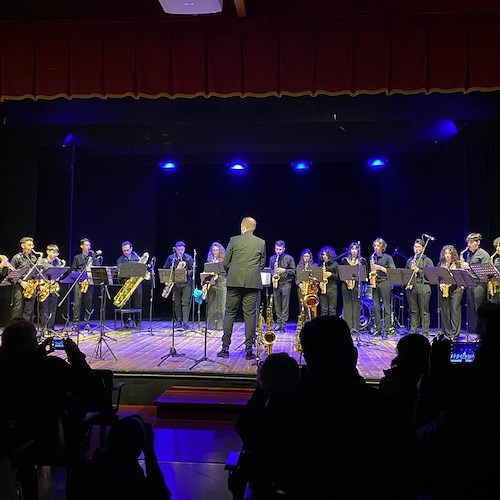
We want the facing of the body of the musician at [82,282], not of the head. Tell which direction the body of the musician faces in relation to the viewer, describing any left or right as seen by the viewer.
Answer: facing the viewer and to the right of the viewer

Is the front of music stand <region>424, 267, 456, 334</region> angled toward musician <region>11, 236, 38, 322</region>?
no

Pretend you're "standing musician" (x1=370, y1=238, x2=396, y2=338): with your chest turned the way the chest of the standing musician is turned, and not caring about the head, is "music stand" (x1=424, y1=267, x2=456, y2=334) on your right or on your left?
on your left

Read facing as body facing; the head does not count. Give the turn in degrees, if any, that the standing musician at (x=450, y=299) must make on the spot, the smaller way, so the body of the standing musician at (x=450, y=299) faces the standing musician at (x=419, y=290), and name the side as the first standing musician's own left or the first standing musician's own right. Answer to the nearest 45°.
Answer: approximately 90° to the first standing musician's own right

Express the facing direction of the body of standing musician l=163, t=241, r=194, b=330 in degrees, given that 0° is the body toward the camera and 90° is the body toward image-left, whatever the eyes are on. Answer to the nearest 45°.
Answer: approximately 0°

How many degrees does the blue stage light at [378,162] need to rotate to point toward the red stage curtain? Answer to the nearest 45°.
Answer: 0° — it already faces it

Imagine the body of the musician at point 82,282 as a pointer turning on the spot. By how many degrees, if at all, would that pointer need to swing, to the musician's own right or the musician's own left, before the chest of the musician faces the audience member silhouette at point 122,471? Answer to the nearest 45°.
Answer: approximately 45° to the musician's own right

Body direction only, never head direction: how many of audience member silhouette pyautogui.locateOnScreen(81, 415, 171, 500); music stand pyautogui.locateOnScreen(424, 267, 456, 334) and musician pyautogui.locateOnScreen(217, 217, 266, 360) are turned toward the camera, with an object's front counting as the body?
0

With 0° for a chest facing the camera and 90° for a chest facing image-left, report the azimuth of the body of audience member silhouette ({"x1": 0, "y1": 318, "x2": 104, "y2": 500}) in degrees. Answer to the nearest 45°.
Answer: approximately 225°

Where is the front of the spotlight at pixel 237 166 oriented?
toward the camera

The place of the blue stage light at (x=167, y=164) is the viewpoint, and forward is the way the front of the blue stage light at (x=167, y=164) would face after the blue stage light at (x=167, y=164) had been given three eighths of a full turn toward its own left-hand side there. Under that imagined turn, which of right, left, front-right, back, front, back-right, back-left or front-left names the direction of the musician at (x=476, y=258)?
right

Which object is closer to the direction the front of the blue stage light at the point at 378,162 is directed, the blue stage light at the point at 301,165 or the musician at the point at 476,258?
the musician

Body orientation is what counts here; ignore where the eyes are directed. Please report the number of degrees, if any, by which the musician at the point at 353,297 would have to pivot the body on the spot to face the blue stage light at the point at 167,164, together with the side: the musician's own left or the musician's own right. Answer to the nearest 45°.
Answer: approximately 135° to the musician's own right

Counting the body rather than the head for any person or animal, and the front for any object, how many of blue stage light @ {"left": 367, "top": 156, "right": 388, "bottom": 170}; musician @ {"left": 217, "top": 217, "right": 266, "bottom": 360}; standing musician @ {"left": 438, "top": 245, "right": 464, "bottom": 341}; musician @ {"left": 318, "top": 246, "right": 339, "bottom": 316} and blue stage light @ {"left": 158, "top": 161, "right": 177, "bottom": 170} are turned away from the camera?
1

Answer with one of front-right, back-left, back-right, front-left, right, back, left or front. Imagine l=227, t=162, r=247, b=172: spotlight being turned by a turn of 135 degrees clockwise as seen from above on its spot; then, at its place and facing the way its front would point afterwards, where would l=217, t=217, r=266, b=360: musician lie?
back-left

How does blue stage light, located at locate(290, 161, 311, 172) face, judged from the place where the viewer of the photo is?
facing the viewer

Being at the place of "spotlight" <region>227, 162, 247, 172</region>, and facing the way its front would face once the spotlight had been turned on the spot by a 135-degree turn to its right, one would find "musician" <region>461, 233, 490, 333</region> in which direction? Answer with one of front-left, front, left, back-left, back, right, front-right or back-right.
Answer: back

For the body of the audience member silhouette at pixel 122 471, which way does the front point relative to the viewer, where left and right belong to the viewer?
facing away from the viewer

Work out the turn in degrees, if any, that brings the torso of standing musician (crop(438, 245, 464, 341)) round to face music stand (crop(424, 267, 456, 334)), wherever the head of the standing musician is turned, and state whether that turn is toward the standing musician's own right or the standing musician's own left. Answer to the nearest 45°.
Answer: approximately 45° to the standing musician's own left

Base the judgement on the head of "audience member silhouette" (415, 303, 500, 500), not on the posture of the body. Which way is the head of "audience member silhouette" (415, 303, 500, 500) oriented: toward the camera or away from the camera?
away from the camera

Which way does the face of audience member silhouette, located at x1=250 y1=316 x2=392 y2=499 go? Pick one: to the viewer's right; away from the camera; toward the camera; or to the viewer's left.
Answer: away from the camera
